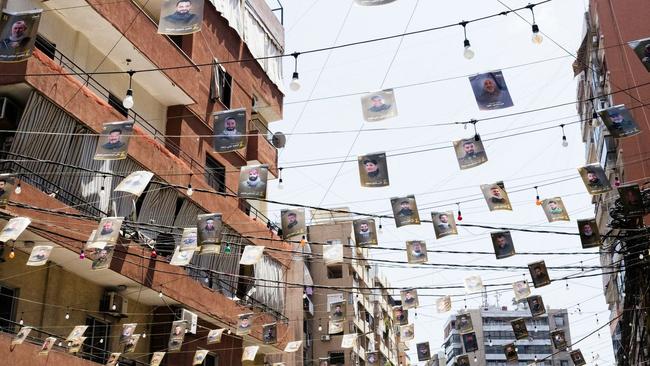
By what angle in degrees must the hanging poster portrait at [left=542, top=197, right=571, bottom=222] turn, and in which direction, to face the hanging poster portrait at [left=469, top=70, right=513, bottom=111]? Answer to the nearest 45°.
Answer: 0° — it already faces it

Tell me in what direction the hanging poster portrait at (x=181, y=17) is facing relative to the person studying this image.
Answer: facing the viewer

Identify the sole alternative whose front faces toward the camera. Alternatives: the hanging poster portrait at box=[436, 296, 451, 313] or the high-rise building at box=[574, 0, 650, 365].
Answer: the hanging poster portrait

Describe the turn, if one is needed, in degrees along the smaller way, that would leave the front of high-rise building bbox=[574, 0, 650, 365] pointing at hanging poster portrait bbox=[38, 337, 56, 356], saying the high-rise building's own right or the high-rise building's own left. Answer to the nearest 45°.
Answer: approximately 45° to the high-rise building's own left

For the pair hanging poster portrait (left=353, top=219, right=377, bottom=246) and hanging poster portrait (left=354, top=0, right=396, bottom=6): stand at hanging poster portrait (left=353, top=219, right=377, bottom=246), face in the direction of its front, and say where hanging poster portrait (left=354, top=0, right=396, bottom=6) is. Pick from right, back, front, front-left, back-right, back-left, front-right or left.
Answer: front

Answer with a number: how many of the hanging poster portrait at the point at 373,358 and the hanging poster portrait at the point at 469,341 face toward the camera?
2

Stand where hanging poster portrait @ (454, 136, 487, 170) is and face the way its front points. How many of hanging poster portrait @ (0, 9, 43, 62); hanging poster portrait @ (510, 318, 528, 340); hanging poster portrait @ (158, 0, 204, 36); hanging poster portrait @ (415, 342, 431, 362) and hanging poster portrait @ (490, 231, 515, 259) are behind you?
3

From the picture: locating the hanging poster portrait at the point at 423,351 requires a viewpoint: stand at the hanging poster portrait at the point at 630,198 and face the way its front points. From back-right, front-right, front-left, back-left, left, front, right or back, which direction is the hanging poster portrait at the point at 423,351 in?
back-right

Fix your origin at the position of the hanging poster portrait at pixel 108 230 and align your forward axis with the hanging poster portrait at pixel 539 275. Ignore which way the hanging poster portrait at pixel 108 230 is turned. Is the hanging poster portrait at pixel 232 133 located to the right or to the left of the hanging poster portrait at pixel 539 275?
right

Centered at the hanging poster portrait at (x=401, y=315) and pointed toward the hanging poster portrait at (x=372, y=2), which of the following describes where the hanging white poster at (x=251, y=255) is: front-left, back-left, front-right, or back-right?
front-right

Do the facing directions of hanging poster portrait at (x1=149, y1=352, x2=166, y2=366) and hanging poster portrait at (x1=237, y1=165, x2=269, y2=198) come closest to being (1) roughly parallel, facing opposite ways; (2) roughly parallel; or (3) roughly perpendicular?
roughly parallel

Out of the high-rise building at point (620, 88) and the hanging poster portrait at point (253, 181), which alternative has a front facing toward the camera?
the hanging poster portrait

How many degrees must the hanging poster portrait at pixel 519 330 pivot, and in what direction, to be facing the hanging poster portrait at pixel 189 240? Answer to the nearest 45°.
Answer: approximately 45° to its right

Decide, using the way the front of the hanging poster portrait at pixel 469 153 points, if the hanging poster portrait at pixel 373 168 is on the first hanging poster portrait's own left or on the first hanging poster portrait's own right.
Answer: on the first hanging poster portrait's own right
